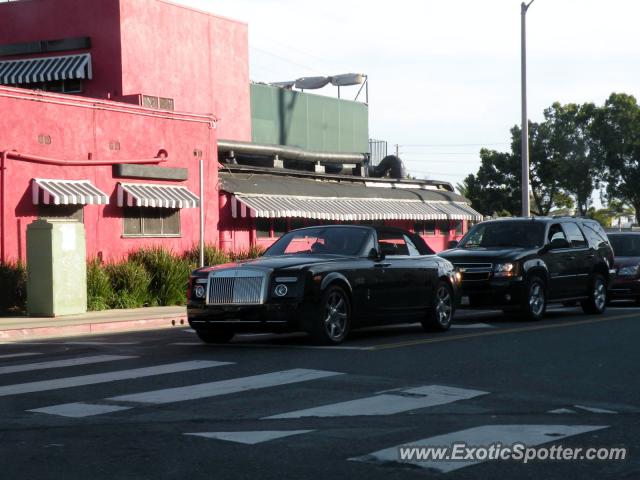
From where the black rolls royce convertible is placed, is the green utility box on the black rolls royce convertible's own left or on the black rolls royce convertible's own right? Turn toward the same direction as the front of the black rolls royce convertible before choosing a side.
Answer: on the black rolls royce convertible's own right

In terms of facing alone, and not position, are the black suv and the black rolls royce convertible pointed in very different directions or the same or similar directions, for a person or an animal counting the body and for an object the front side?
same or similar directions

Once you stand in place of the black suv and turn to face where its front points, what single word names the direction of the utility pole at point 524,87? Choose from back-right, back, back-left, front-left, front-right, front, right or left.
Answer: back-right

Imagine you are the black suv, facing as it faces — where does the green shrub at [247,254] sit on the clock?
The green shrub is roughly at 3 o'clock from the black suv.

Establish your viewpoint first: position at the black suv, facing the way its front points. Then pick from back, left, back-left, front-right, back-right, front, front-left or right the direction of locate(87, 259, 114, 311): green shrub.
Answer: front-right

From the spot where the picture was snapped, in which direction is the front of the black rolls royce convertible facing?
facing the viewer and to the left of the viewer

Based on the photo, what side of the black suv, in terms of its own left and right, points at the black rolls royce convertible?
front

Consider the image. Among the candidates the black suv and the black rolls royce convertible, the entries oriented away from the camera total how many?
0

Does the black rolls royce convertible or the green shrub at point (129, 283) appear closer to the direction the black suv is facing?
the black rolls royce convertible

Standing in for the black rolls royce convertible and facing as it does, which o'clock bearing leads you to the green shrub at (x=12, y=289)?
The green shrub is roughly at 3 o'clock from the black rolls royce convertible.

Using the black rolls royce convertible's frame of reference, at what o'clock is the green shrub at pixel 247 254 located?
The green shrub is roughly at 4 o'clock from the black rolls royce convertible.

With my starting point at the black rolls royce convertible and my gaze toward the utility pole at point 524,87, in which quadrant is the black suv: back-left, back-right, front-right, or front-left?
front-right

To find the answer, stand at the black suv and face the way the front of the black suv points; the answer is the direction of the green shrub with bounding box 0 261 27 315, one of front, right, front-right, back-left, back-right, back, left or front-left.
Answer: front-right
